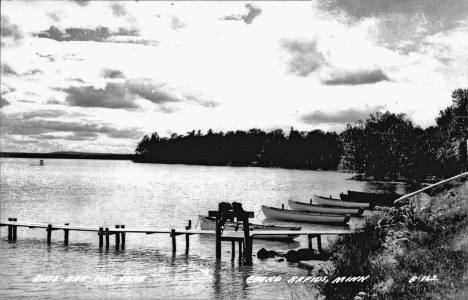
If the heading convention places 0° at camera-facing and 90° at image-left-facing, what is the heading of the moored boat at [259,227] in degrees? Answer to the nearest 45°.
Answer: approximately 90°
